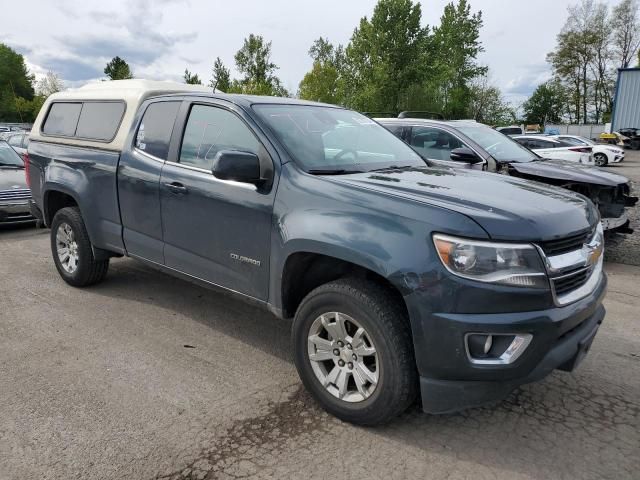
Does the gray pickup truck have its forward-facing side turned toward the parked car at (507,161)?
no

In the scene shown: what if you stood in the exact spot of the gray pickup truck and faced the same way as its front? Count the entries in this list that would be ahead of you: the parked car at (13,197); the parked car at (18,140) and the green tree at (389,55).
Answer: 0

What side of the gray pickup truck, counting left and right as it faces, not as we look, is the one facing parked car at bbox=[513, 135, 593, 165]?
left

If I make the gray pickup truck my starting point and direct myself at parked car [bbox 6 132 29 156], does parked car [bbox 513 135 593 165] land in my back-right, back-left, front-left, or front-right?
front-right

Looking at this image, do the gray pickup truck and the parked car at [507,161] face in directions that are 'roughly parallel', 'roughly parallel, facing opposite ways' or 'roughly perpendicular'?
roughly parallel

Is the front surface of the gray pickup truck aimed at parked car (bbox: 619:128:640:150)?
no

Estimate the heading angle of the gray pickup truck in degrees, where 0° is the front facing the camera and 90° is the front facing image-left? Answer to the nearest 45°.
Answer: approximately 315°

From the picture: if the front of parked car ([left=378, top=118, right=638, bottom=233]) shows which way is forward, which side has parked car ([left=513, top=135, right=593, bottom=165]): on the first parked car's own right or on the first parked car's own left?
on the first parked car's own left

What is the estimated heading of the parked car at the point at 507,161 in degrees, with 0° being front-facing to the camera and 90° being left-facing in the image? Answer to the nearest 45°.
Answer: approximately 315°

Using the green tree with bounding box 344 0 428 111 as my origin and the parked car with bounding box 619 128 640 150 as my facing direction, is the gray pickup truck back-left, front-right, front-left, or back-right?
front-right

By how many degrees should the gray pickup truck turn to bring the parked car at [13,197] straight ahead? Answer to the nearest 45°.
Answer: approximately 180°

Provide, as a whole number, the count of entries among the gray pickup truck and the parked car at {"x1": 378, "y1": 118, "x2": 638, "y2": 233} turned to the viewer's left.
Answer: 0

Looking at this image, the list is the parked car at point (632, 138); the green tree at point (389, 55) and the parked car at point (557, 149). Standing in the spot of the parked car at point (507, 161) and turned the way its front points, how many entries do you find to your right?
0

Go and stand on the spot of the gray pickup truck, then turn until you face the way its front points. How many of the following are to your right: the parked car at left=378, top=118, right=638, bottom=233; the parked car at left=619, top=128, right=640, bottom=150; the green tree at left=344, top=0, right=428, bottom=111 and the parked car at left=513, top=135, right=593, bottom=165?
0
